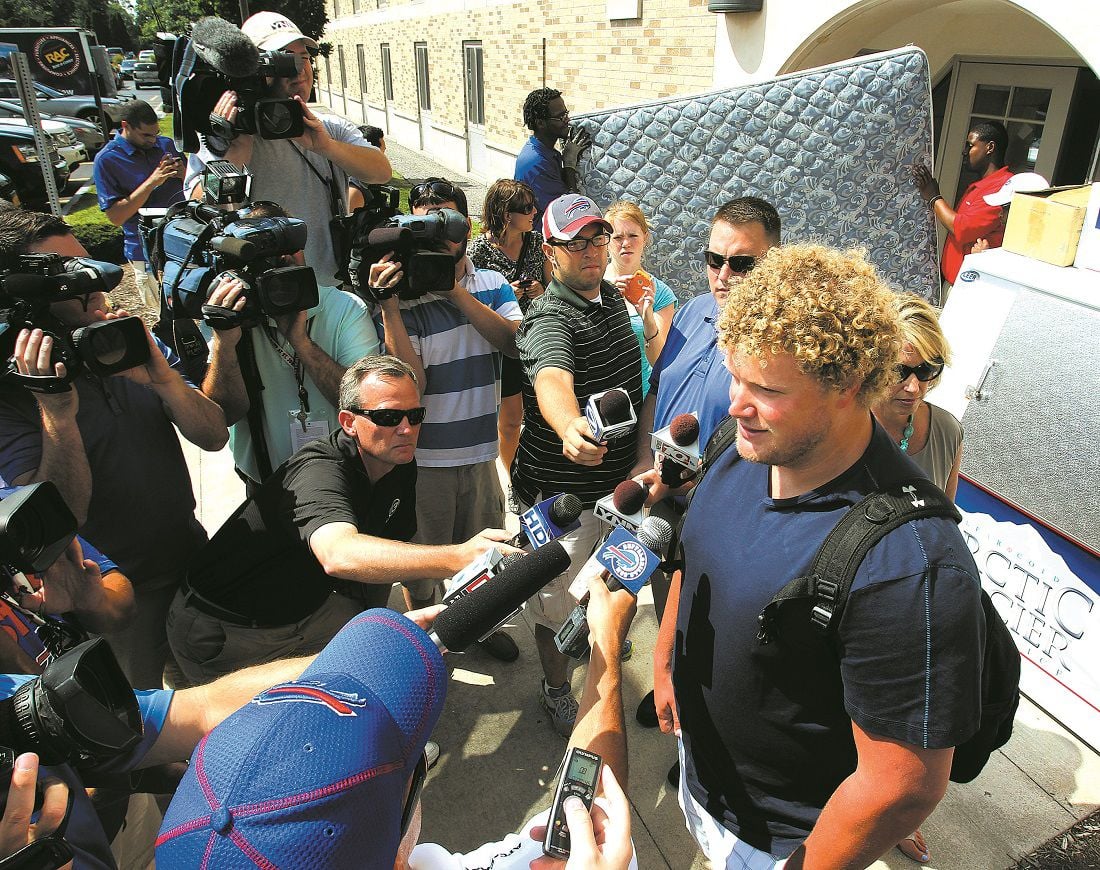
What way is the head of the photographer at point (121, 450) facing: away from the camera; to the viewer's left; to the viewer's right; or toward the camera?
to the viewer's right

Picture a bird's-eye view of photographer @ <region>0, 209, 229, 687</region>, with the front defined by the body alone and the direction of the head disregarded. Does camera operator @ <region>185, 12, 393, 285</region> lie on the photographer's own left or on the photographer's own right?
on the photographer's own left

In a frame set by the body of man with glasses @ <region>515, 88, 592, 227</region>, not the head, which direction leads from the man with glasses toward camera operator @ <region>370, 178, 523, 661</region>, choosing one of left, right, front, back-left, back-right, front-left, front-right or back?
right

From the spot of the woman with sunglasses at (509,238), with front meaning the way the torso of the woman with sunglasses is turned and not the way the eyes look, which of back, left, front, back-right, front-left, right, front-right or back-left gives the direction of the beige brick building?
back-left

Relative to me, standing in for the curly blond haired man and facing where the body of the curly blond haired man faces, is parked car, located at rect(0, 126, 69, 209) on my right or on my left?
on my right

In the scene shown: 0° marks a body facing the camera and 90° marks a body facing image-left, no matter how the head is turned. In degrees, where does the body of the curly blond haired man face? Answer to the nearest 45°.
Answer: approximately 45°

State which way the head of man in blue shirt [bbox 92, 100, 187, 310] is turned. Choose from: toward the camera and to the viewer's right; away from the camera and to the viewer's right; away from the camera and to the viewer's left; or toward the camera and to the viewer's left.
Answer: toward the camera and to the viewer's right

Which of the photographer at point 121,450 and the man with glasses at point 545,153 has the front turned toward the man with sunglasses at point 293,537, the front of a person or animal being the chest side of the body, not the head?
the photographer
